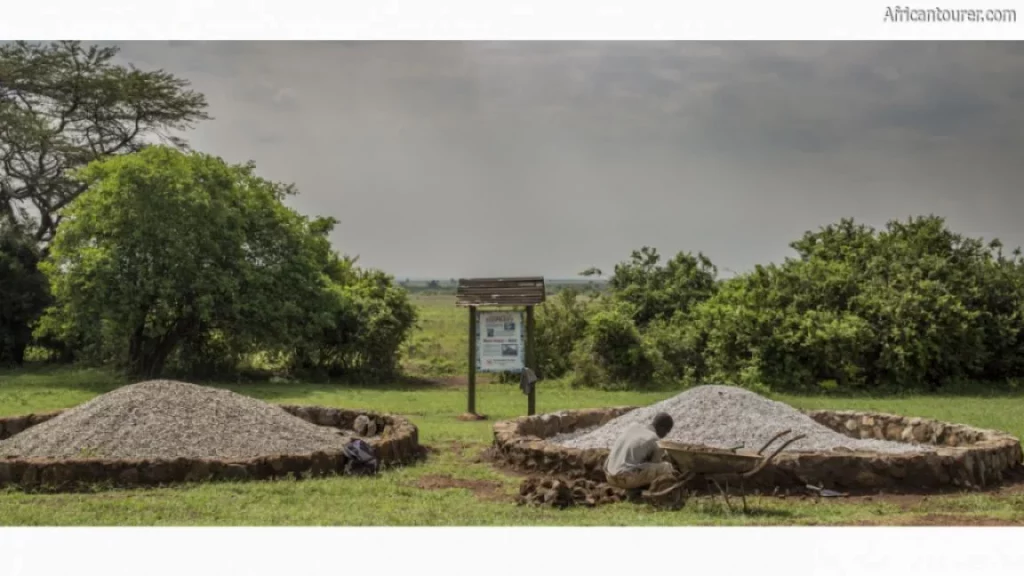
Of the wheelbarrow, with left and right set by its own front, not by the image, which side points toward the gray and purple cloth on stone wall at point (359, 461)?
front

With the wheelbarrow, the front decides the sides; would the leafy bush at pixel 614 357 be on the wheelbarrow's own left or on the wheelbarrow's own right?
on the wheelbarrow's own right

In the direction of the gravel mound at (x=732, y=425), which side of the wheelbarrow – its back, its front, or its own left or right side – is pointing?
right

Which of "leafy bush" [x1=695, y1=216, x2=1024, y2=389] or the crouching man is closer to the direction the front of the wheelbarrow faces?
the crouching man

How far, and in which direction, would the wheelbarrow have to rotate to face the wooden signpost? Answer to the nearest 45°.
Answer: approximately 45° to its right

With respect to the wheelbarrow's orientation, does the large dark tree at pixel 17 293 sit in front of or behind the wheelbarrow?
in front

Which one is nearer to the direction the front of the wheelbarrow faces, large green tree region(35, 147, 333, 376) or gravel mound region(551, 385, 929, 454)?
the large green tree

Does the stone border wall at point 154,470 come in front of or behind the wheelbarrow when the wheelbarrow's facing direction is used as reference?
in front

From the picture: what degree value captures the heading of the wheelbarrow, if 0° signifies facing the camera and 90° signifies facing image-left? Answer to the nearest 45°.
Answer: approximately 90°

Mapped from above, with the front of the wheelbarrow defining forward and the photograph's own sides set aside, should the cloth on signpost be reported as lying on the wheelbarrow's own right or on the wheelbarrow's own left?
on the wheelbarrow's own right

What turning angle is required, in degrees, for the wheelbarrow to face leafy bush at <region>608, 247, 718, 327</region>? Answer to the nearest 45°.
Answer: approximately 90° to its right
